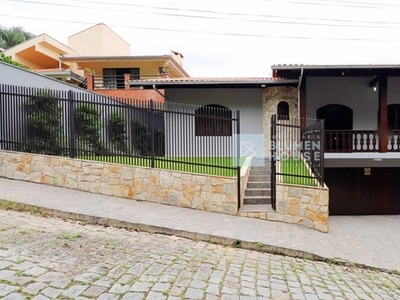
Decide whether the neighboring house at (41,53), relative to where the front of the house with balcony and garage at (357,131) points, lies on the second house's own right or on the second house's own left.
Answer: on the second house's own right

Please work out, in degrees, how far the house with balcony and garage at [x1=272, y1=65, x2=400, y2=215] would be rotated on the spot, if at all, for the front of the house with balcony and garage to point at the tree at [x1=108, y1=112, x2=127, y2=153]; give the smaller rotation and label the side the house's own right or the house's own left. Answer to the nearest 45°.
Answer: approximately 45° to the house's own right

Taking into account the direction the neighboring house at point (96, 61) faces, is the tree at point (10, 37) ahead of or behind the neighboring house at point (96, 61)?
behind

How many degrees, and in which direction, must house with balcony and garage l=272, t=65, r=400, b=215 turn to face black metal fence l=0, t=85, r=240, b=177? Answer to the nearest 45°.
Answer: approximately 45° to its right

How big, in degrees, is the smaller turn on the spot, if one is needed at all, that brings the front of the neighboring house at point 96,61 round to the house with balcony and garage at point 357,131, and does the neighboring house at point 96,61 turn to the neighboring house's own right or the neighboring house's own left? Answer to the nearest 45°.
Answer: approximately 45° to the neighboring house's own left

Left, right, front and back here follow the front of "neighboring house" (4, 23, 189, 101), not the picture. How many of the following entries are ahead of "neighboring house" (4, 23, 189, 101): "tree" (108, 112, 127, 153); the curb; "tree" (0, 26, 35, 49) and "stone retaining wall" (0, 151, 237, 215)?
3

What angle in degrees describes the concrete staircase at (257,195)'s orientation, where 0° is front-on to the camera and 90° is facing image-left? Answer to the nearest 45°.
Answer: approximately 0°

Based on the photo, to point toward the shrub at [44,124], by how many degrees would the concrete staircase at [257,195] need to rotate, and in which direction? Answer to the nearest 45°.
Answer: approximately 90° to its right

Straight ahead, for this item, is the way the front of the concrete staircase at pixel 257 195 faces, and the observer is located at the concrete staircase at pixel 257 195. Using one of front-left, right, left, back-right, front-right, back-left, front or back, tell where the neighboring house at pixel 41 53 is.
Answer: back-right
